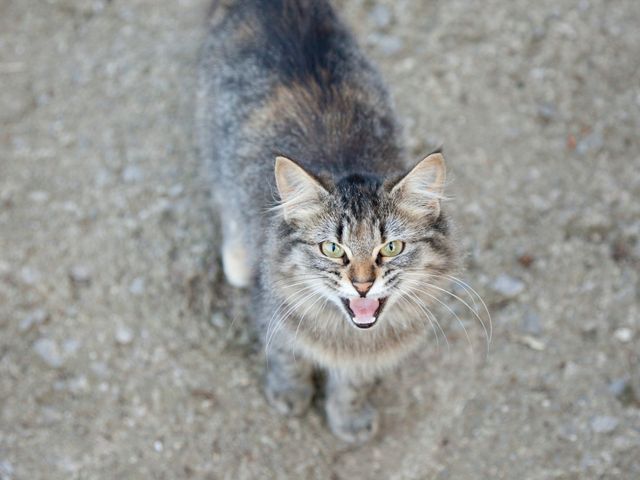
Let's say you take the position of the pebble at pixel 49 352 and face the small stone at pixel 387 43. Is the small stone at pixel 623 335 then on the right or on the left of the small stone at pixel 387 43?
right

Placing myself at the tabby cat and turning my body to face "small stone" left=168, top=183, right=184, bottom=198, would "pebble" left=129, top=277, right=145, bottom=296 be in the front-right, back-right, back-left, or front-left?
front-left

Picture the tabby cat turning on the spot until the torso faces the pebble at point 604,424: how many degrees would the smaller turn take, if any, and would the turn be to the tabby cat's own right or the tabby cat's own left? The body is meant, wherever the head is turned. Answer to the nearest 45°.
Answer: approximately 90° to the tabby cat's own left

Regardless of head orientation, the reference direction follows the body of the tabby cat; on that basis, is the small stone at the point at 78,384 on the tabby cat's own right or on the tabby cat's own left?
on the tabby cat's own right

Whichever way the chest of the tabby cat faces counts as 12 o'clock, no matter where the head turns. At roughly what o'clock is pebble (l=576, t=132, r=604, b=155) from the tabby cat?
The pebble is roughly at 8 o'clock from the tabby cat.

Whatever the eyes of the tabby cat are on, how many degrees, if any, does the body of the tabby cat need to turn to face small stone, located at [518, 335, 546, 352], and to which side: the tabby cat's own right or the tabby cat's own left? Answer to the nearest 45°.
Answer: approximately 90° to the tabby cat's own left

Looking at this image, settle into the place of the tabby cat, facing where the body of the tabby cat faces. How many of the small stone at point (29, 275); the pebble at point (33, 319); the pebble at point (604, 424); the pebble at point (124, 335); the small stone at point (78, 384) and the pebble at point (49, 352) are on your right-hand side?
5

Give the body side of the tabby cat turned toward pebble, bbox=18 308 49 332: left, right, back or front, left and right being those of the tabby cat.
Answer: right

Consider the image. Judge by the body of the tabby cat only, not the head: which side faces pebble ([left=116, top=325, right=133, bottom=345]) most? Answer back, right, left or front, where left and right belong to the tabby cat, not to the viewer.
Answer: right

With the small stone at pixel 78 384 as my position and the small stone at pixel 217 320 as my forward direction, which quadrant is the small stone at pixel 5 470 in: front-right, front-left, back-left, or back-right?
back-right

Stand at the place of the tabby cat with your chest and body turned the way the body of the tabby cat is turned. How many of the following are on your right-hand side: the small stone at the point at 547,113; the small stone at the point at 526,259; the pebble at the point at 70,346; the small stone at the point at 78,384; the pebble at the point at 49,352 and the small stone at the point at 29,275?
4

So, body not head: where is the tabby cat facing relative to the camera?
toward the camera

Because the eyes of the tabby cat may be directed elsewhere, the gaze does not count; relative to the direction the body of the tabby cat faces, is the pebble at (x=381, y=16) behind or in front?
behind

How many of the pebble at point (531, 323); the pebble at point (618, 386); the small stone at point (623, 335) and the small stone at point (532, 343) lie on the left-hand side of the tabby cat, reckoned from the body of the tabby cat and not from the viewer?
4

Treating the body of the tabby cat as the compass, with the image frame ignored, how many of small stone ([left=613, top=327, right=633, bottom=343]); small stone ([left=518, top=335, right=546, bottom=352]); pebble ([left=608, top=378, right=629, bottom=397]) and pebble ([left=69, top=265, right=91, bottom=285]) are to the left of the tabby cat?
3
